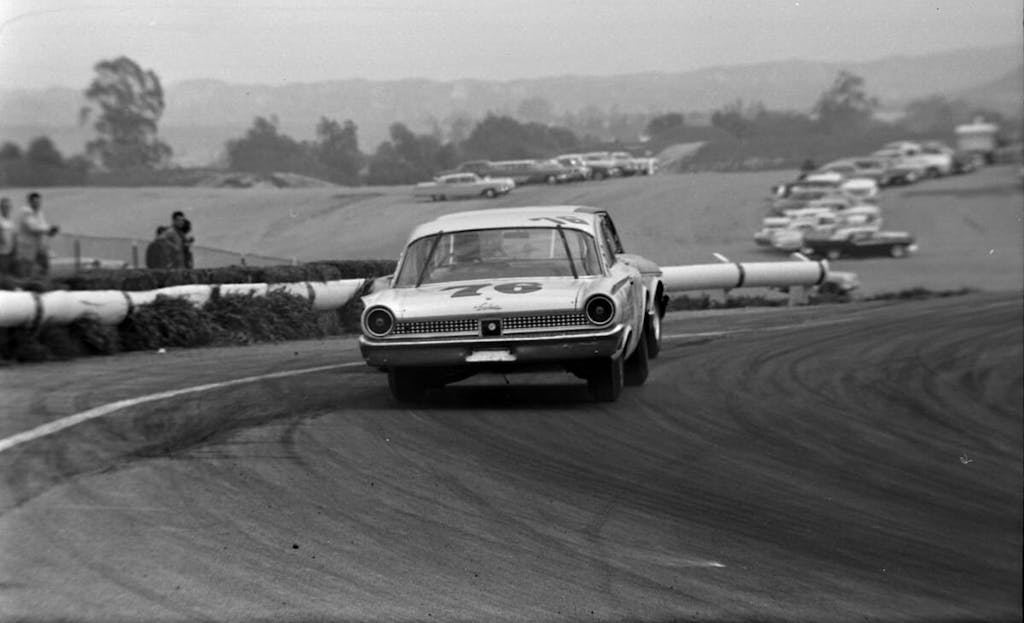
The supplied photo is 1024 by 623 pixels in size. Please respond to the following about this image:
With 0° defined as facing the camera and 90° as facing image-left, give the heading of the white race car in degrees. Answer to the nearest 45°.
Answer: approximately 180°

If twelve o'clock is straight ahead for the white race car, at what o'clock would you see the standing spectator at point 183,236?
The standing spectator is roughly at 10 o'clock from the white race car.

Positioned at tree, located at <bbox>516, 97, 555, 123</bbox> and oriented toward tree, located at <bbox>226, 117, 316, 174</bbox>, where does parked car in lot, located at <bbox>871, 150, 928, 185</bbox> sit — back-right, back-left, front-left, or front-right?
back-left
